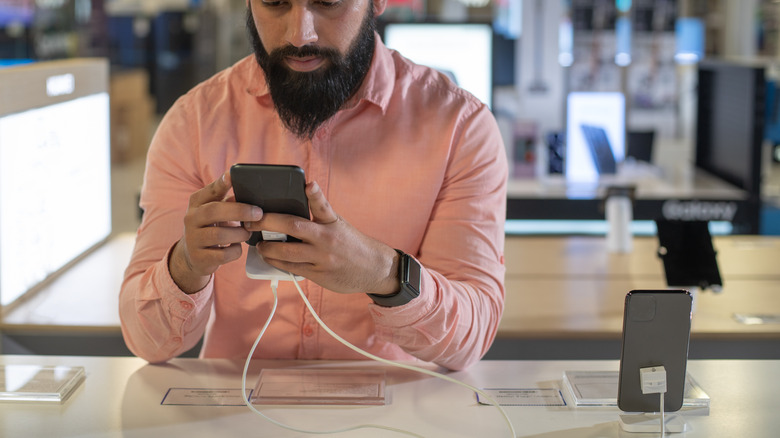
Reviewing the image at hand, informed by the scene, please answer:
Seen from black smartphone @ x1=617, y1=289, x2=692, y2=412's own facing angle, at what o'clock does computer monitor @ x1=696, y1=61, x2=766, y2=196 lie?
The computer monitor is roughly at 12 o'clock from the black smartphone.

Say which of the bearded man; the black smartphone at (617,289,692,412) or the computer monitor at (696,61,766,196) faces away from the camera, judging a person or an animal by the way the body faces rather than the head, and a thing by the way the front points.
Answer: the black smartphone

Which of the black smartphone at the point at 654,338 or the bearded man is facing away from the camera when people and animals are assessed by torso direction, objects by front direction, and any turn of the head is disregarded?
the black smartphone

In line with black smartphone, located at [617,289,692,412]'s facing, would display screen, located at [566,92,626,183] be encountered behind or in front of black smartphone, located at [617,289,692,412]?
in front

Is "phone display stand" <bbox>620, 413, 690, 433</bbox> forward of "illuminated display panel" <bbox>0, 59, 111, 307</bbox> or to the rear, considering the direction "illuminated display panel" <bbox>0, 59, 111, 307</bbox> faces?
forward

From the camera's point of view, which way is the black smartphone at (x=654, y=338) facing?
away from the camera

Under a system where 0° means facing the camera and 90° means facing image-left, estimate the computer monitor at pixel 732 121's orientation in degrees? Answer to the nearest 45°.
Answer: approximately 45°

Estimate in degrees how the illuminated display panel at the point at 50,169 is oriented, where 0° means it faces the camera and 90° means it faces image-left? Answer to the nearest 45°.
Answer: approximately 315°

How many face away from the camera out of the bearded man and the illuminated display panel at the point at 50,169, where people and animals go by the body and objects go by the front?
0

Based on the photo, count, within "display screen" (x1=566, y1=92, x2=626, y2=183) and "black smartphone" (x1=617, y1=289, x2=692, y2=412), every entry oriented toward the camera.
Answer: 1

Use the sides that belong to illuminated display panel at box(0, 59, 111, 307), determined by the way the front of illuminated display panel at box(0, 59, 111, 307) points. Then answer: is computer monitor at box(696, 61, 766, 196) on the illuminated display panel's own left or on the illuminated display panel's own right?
on the illuminated display panel's own left
